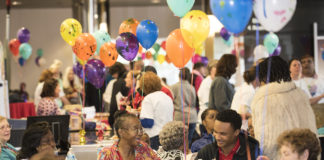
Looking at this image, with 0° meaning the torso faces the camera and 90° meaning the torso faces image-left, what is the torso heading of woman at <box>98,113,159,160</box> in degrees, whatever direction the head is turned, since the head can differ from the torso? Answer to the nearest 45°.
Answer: approximately 315°

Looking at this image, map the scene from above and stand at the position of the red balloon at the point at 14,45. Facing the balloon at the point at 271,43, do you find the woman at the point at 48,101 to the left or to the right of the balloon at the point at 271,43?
right

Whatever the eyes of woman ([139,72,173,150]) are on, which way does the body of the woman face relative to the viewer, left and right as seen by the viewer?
facing away from the viewer and to the left of the viewer

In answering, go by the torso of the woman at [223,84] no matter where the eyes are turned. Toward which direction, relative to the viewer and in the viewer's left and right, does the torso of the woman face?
facing away from the viewer and to the right of the viewer
